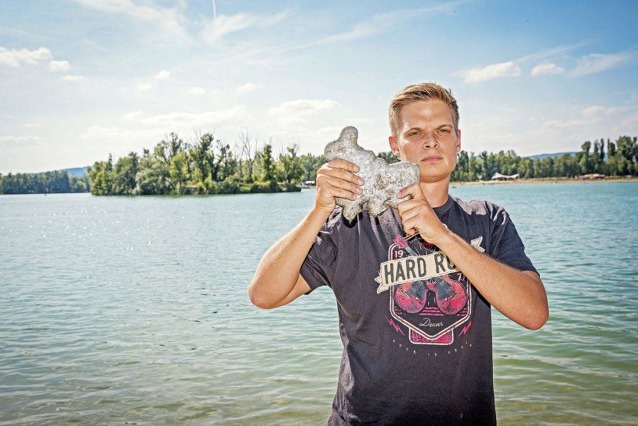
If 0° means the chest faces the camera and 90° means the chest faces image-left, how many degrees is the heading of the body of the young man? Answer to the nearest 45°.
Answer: approximately 0°
